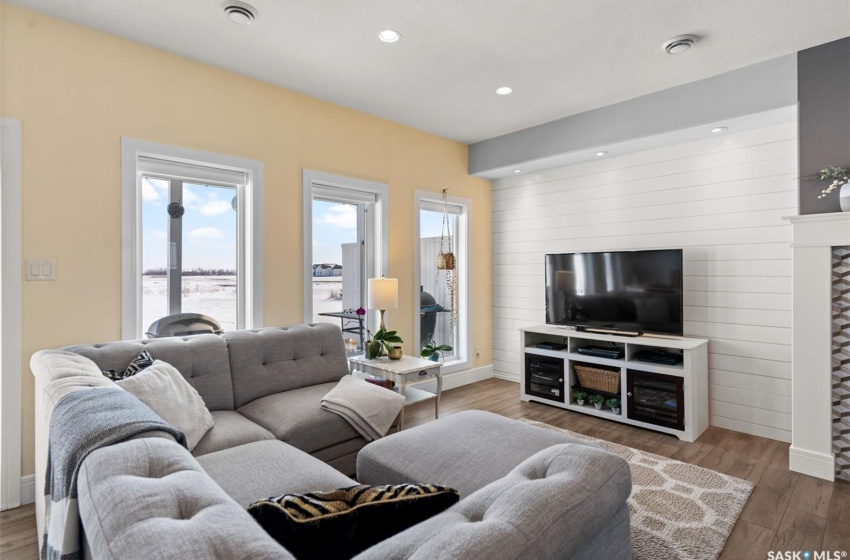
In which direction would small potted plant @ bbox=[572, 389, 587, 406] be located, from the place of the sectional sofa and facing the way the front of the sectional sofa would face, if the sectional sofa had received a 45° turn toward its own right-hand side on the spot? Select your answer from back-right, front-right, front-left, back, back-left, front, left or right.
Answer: front-left

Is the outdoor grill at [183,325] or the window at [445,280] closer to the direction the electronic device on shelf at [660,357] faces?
the outdoor grill

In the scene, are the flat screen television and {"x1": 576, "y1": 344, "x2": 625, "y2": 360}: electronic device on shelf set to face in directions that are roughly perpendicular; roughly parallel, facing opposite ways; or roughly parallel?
roughly parallel

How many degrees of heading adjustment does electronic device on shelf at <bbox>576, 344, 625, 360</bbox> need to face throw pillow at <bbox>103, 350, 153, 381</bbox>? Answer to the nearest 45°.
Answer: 0° — it already faces it

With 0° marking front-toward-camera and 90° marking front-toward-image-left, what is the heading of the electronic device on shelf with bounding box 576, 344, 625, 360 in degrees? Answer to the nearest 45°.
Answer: approximately 45°

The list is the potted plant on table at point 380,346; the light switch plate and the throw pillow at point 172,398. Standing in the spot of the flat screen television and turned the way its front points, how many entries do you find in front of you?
3

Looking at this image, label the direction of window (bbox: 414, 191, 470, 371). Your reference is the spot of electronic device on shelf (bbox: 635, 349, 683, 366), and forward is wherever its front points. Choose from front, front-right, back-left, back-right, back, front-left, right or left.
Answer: front-right

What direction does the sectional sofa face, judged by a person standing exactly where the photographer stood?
facing away from the viewer and to the right of the viewer

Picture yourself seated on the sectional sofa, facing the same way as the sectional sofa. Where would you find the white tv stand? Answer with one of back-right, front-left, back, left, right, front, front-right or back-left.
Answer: front

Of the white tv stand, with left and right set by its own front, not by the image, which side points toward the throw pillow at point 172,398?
front

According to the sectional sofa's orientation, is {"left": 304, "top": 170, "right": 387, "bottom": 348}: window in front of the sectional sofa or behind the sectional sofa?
in front

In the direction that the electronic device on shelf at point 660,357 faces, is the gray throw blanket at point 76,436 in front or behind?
in front

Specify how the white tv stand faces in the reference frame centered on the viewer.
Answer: facing the viewer and to the left of the viewer

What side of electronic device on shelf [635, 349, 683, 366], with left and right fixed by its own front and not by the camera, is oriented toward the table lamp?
right

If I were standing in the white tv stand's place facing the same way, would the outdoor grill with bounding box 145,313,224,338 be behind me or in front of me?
in front

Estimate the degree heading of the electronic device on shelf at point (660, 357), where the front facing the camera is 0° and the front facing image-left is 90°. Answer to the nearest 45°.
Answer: approximately 45°

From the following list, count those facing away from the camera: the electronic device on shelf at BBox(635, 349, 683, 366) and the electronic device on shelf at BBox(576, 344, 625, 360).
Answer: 0

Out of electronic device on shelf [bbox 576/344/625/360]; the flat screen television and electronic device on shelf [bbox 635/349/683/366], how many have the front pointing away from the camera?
0
